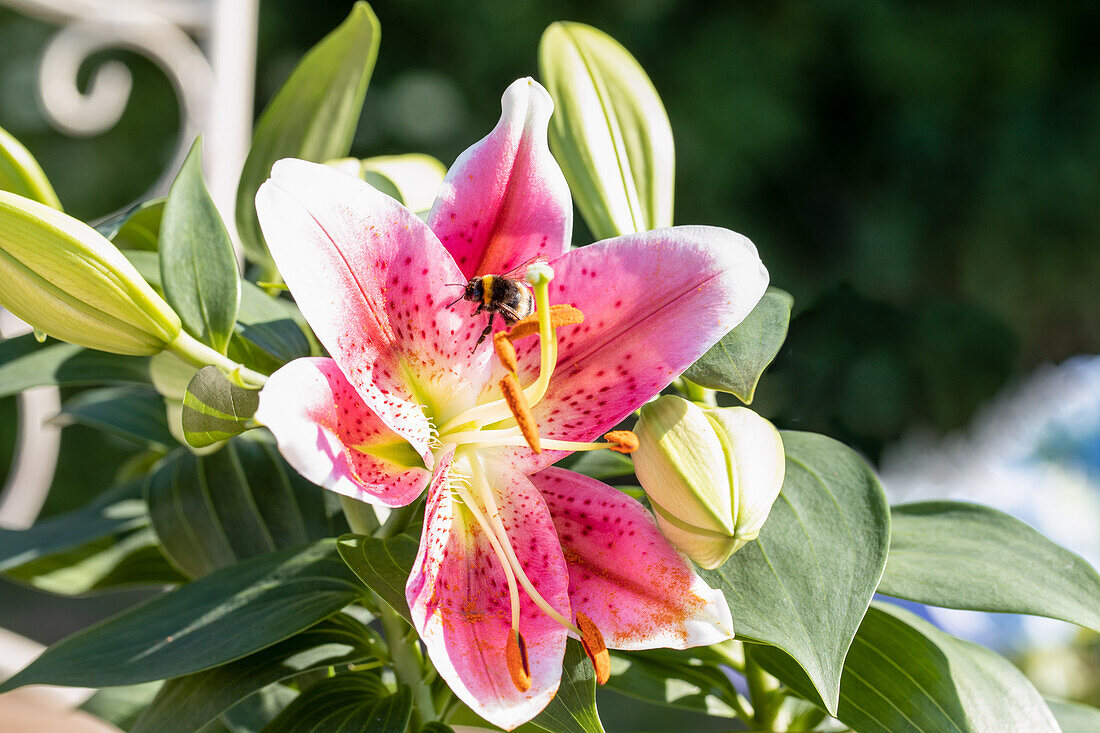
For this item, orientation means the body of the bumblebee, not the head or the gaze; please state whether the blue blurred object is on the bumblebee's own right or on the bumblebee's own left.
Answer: on the bumblebee's own right

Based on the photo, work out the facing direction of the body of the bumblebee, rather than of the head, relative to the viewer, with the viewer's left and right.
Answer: facing to the left of the viewer
